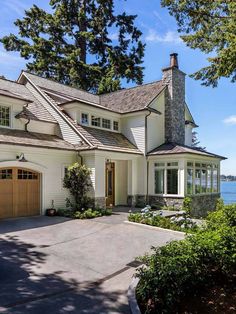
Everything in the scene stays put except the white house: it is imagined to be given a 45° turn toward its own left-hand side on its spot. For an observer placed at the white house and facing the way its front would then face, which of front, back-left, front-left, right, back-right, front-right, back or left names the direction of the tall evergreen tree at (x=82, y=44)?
left

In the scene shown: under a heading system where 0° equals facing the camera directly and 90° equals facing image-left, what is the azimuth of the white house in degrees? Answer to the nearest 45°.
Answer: approximately 315°
